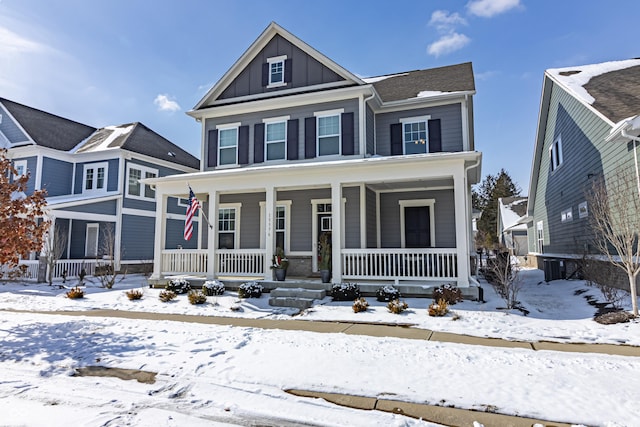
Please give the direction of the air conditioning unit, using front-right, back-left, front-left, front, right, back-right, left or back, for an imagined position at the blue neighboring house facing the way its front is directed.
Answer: left

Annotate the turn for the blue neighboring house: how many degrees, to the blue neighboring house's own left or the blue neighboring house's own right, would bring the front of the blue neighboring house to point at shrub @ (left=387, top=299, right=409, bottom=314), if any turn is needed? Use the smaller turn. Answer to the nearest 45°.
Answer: approximately 45° to the blue neighboring house's own left

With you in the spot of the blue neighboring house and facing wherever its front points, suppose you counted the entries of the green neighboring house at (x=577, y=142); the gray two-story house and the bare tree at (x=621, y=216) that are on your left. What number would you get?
3

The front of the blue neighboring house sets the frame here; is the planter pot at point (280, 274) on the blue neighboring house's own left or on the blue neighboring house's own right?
on the blue neighboring house's own left

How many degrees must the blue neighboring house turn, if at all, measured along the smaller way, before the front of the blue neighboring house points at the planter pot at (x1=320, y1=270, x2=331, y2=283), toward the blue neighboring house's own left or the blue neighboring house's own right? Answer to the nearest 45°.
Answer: approximately 90° to the blue neighboring house's own left

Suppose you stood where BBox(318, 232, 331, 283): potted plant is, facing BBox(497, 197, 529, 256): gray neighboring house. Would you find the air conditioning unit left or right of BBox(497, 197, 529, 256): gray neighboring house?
right

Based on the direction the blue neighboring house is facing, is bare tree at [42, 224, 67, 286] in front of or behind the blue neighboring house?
in front

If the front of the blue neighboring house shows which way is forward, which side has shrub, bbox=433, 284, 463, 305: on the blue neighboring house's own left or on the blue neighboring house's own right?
on the blue neighboring house's own left

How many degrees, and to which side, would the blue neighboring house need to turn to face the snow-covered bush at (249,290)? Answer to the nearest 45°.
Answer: approximately 45° to its left

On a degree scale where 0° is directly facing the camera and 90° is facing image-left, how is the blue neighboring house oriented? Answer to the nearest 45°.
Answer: approximately 45°

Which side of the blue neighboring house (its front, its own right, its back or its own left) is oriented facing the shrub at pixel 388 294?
left

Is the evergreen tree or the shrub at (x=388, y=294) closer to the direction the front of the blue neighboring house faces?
the shrub
